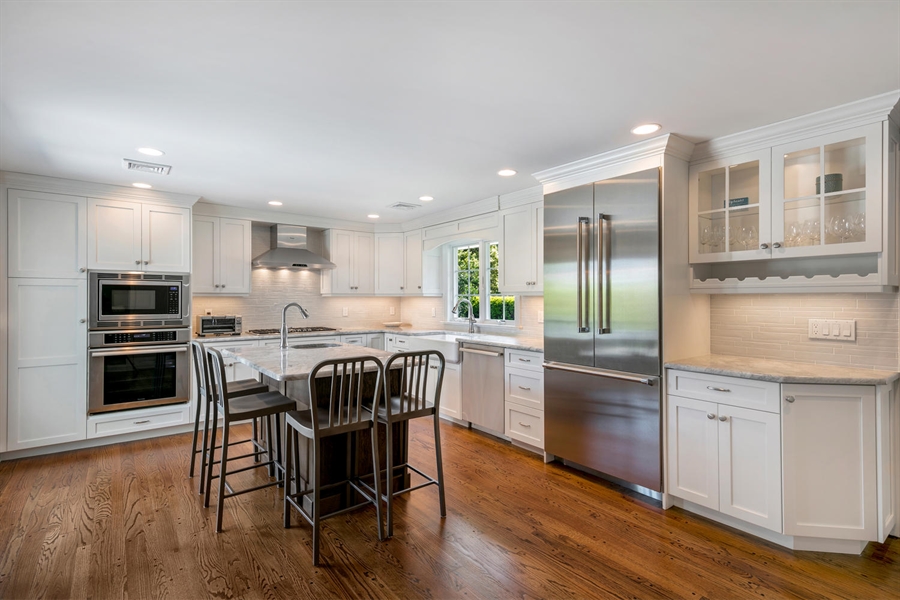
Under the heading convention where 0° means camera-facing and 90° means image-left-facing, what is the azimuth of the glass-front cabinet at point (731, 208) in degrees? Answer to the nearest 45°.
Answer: approximately 45°

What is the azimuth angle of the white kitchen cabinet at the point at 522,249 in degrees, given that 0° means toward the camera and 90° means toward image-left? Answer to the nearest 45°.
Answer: approximately 45°

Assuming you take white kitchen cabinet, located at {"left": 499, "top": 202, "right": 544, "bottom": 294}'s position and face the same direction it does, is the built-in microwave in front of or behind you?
in front

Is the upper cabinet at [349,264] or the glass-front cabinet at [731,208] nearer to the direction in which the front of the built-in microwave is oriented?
the glass-front cabinet

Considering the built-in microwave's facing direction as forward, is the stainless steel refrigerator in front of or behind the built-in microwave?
in front

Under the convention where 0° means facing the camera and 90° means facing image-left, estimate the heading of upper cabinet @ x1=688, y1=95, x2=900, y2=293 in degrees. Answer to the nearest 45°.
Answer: approximately 45°

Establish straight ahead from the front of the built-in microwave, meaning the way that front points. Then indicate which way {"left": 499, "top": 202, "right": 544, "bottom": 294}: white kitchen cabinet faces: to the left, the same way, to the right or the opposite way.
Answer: to the right

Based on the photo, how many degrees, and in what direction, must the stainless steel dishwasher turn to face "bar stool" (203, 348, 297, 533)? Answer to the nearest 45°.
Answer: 0° — it already faces it

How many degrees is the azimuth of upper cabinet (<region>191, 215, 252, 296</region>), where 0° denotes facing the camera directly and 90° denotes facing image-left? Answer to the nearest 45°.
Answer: approximately 0°

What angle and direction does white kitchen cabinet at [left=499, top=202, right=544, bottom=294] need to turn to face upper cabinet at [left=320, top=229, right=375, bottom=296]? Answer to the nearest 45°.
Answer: approximately 90° to its right

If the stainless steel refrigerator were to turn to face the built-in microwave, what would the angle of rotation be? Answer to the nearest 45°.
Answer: approximately 45° to its right

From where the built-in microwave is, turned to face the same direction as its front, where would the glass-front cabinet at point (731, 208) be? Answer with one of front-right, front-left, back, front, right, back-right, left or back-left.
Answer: front-left
